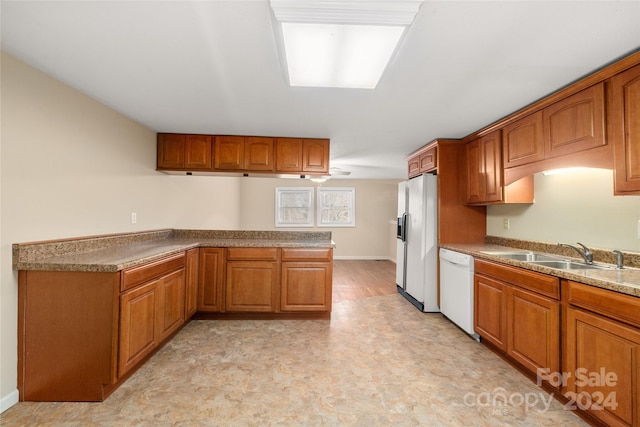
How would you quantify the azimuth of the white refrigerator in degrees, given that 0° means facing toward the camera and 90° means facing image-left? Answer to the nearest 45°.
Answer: approximately 45°

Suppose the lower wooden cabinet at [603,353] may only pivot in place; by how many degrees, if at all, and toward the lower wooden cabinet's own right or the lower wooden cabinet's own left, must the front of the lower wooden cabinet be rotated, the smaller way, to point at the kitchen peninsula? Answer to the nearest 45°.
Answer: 0° — it already faces it

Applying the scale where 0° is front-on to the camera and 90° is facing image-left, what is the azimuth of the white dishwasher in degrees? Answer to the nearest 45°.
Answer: approximately 45°

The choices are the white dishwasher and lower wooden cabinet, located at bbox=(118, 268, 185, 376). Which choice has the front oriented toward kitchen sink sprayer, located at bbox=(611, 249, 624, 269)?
the lower wooden cabinet

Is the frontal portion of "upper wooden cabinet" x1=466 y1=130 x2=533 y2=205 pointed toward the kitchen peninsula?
yes

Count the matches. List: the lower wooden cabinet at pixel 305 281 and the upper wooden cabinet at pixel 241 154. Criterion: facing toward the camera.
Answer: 2

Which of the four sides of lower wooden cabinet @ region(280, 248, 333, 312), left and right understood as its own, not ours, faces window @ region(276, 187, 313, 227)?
back

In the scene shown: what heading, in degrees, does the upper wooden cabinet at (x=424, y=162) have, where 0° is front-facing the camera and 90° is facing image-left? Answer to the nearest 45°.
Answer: approximately 45°

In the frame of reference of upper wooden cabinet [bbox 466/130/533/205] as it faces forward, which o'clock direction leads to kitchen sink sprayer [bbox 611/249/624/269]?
The kitchen sink sprayer is roughly at 9 o'clock from the upper wooden cabinet.

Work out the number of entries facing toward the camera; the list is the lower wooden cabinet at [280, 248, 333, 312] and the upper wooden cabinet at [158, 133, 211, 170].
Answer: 2
